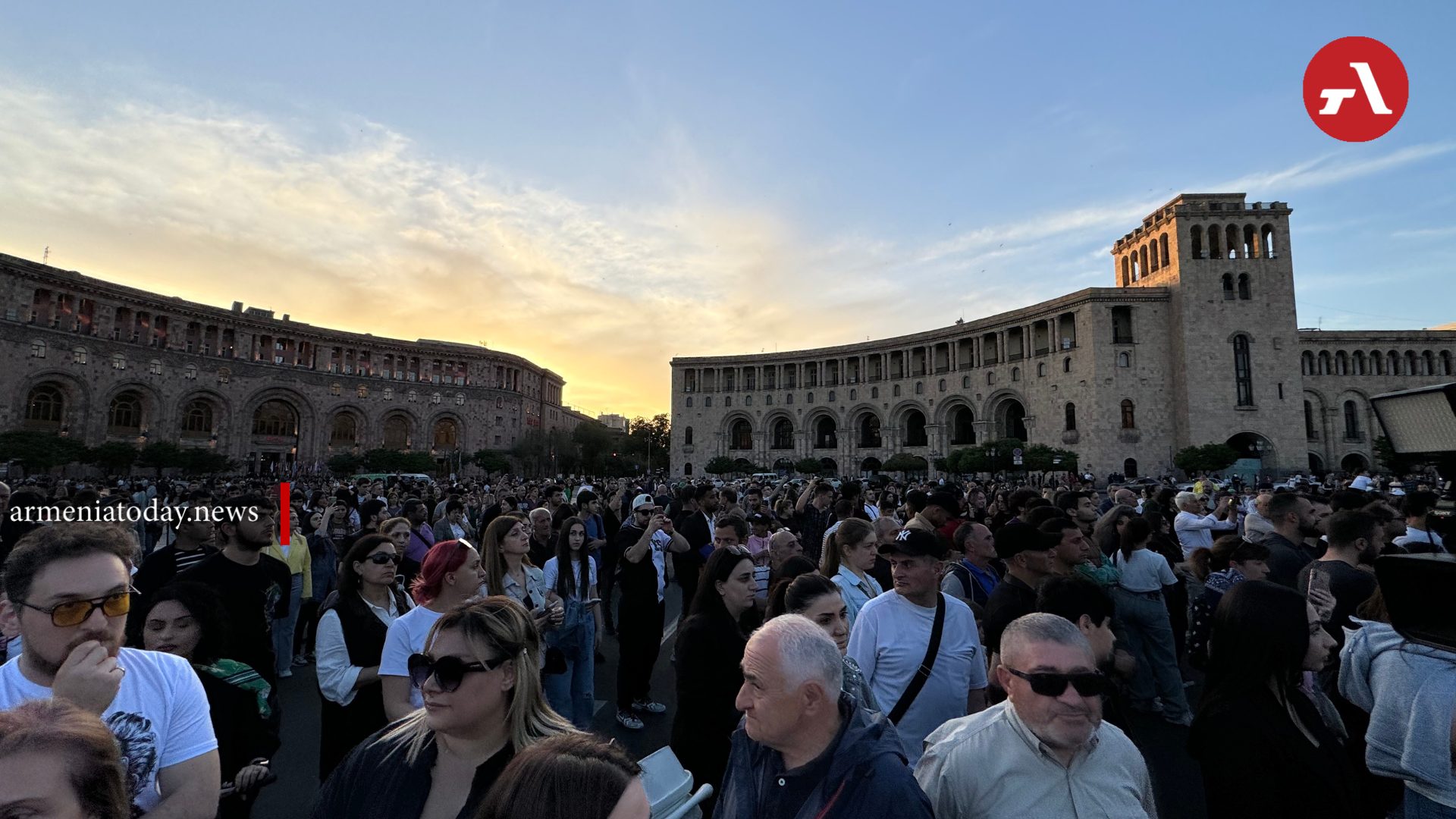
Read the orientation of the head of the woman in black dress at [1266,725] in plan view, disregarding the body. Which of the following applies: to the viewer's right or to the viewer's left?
to the viewer's right

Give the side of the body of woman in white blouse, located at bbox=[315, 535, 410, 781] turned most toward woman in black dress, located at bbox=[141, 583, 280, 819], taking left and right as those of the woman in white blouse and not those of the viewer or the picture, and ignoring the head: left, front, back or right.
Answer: right

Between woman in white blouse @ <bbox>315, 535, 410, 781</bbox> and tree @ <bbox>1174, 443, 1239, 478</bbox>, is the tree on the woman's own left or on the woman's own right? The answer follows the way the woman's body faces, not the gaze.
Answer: on the woman's own left

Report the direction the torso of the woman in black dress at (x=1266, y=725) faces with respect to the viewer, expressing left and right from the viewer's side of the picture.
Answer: facing to the right of the viewer

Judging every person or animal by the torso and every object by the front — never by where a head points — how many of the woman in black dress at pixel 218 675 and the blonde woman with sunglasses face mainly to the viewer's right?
0

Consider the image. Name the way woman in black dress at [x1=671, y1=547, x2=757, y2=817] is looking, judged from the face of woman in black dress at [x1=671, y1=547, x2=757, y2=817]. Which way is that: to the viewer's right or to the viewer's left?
to the viewer's right

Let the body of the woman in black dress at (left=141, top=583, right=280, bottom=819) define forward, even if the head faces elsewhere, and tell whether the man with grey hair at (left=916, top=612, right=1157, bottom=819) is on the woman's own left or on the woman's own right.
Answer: on the woman's own left
